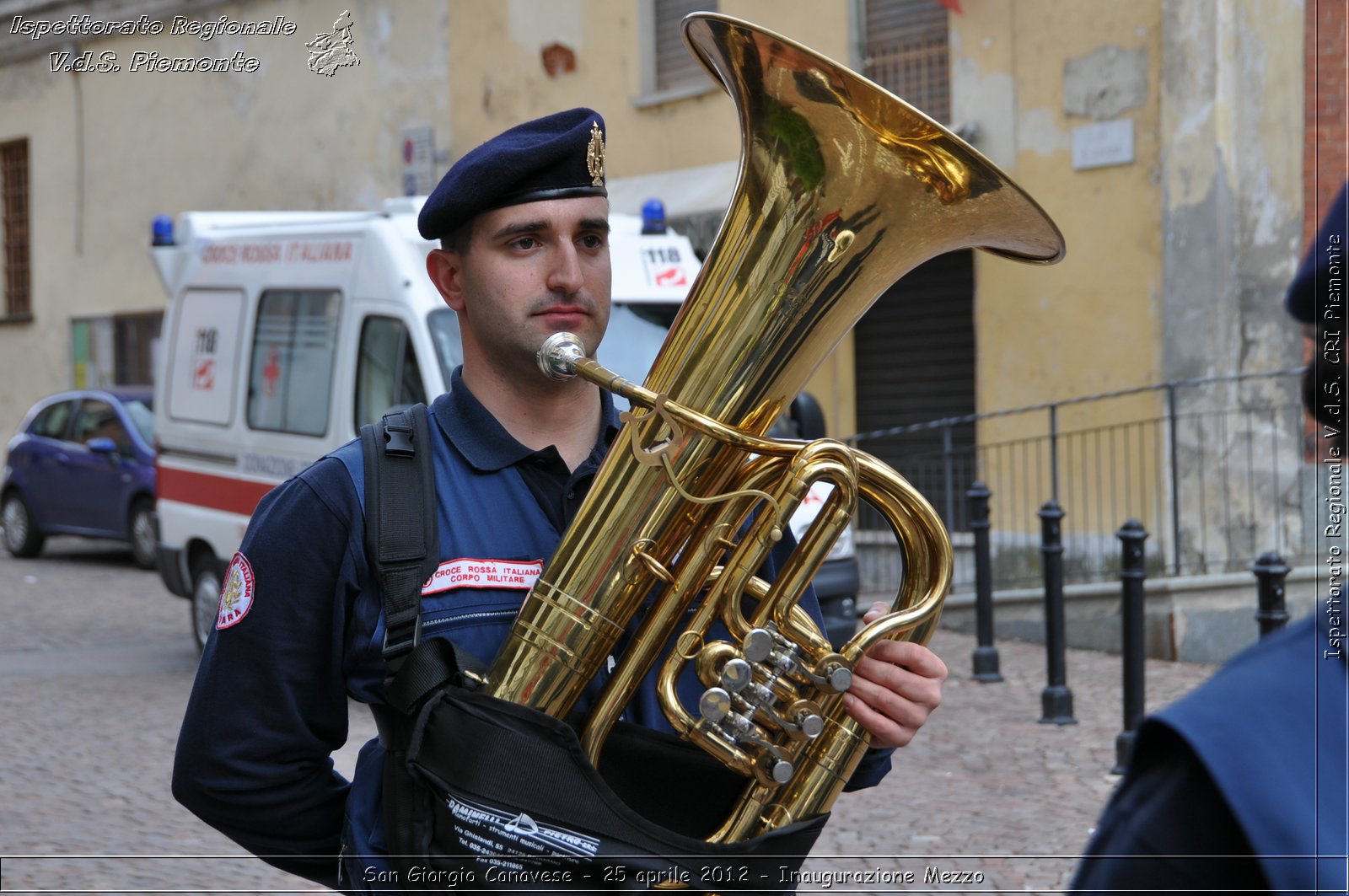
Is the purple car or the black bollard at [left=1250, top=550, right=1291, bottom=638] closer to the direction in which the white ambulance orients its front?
the black bollard

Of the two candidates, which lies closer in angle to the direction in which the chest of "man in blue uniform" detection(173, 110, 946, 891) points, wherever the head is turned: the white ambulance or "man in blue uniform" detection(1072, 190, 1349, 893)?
the man in blue uniform

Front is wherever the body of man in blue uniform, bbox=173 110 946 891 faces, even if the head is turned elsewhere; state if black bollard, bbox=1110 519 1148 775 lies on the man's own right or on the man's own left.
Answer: on the man's own left

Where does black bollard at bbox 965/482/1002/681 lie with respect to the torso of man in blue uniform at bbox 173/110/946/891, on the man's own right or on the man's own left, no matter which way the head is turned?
on the man's own left
